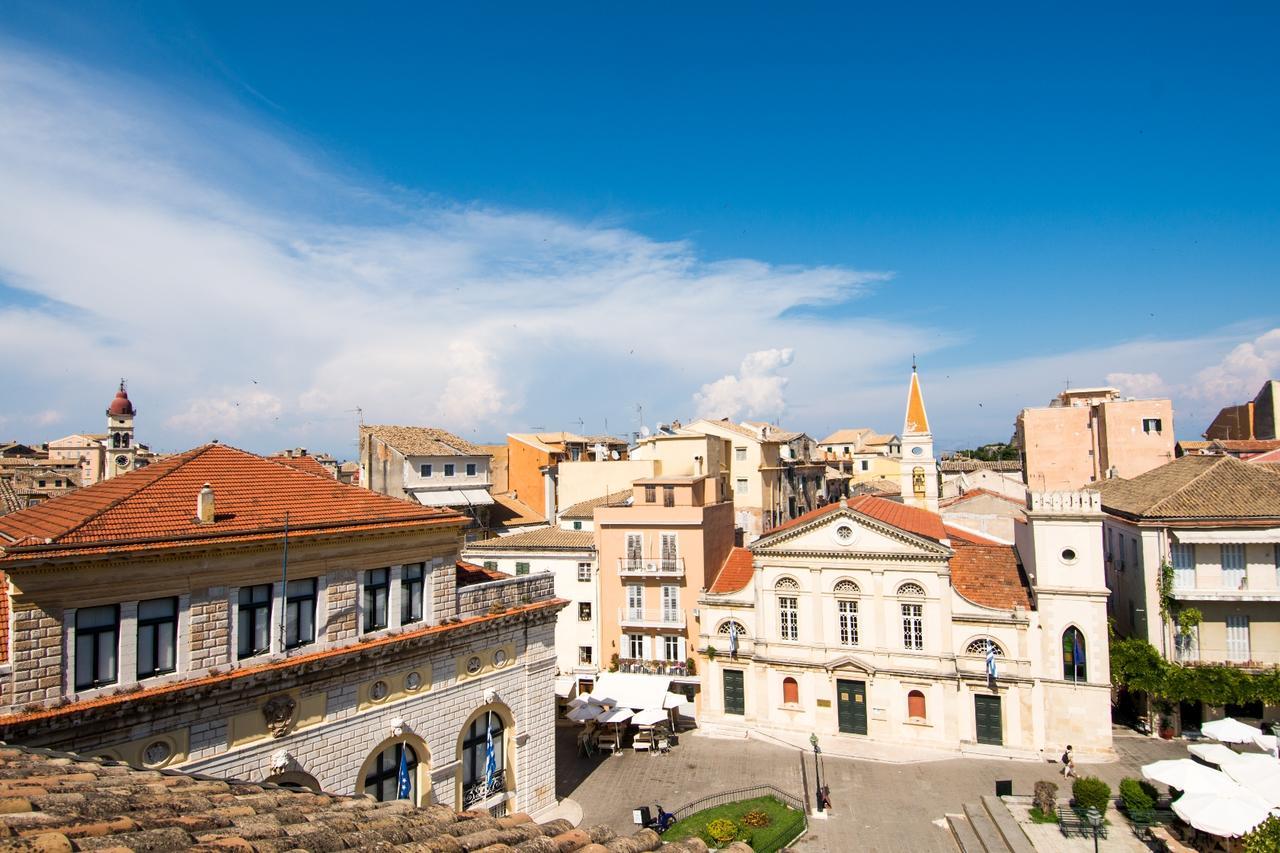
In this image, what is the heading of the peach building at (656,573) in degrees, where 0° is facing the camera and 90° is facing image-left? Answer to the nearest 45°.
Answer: approximately 0°

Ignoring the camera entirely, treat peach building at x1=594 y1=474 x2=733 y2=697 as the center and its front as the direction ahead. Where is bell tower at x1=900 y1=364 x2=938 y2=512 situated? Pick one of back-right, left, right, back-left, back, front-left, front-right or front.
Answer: back-left

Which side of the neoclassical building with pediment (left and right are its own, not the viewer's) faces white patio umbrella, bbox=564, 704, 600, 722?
right

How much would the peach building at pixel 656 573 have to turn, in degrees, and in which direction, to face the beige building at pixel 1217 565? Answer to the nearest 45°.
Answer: approximately 90° to its left

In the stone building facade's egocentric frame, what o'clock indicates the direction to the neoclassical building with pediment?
The neoclassical building with pediment is roughly at 10 o'clock from the stone building facade.

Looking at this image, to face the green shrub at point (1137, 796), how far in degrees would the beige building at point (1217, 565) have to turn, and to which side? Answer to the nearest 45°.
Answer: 0° — it already faces it

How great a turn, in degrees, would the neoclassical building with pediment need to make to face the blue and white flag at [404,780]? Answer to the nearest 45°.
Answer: approximately 45° to its right

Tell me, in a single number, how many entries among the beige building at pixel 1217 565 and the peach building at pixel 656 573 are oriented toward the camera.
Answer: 2

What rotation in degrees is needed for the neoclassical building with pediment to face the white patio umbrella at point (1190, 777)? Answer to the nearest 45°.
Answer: approximately 45° to its left
